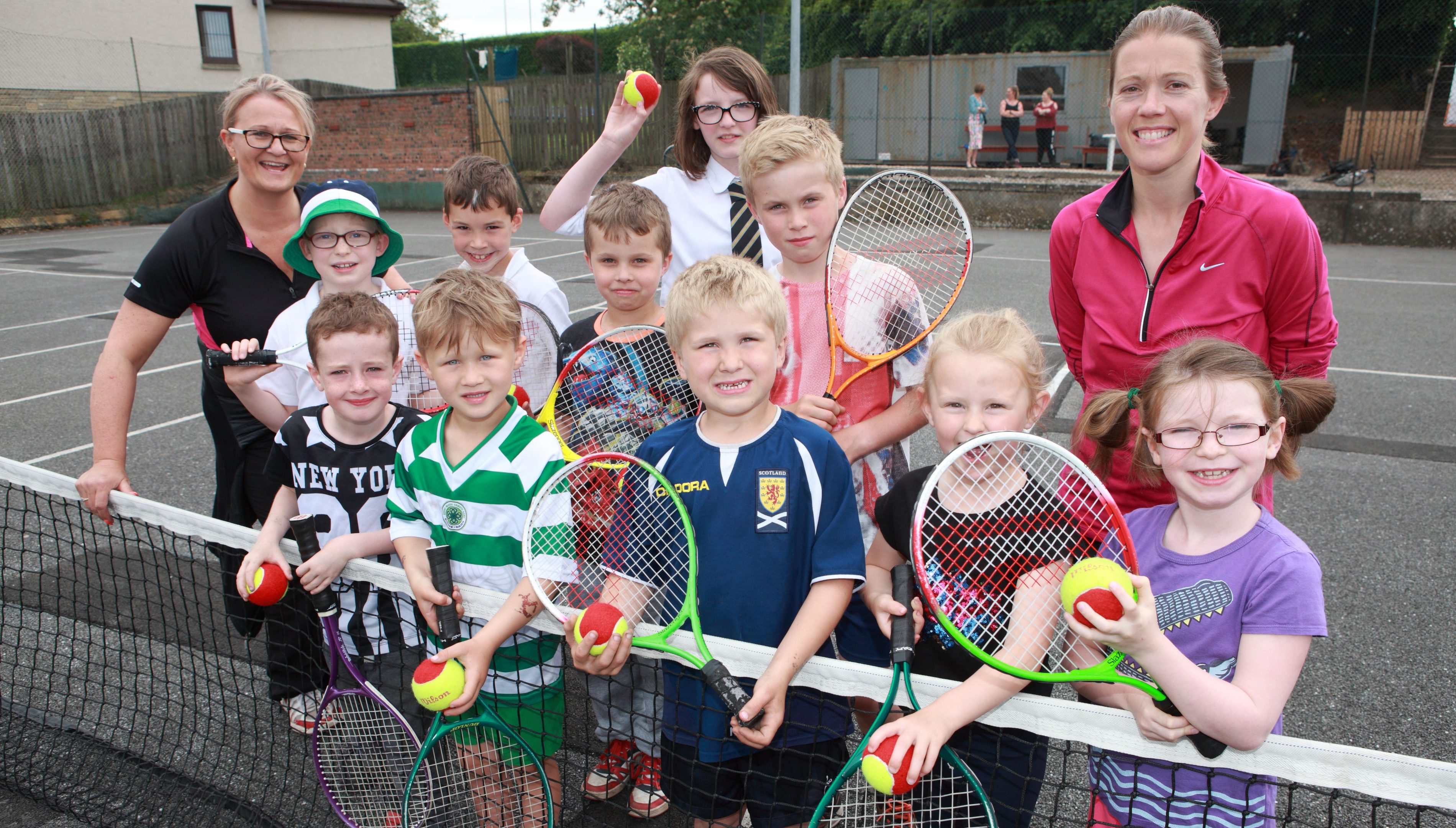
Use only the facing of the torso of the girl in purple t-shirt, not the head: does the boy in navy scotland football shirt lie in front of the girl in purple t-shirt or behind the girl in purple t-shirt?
in front

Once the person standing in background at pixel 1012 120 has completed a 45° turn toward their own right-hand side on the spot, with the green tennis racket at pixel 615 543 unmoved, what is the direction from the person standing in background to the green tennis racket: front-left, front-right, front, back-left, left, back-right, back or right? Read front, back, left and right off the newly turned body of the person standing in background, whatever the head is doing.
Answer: front-left

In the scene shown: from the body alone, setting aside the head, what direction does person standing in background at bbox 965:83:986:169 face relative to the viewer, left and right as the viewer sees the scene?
facing the viewer and to the right of the viewer

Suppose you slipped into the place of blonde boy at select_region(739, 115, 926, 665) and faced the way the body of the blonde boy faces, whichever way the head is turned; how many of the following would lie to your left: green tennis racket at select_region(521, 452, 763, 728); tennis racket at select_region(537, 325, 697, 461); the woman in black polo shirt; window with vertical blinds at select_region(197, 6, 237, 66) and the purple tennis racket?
0

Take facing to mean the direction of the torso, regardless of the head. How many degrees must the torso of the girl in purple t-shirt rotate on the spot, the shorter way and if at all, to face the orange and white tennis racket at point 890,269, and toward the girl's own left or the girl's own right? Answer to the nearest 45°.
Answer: approximately 90° to the girl's own right

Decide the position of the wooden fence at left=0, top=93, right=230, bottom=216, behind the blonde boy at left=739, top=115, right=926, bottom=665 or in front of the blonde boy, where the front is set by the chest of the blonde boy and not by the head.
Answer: behind

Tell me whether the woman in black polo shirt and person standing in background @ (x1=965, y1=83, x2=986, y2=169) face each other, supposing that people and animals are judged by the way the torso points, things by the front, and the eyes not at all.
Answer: no

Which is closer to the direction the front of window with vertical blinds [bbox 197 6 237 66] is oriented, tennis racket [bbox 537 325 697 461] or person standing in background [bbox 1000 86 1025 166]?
the tennis racket

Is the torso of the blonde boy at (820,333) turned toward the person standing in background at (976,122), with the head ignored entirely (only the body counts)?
no

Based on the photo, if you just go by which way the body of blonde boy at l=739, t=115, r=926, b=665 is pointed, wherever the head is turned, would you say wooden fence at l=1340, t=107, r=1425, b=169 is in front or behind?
behind

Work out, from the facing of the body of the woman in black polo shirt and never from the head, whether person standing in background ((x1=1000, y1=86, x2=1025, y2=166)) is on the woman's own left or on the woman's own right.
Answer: on the woman's own left

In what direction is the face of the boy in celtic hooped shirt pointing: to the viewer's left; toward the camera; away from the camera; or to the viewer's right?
toward the camera

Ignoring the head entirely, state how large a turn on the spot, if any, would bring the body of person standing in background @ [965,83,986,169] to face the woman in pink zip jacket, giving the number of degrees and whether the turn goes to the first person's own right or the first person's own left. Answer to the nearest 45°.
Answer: approximately 45° to the first person's own right

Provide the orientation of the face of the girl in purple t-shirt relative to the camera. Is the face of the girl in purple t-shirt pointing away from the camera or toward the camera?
toward the camera

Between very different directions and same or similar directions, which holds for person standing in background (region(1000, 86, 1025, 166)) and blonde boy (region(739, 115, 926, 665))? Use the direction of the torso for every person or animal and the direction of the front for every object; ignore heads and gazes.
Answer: same or similar directions

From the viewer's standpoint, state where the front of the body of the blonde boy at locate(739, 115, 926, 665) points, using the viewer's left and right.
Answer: facing the viewer

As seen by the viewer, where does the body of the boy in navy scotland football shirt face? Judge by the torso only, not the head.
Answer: toward the camera

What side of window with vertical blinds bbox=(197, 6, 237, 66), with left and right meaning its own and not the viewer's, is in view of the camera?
front

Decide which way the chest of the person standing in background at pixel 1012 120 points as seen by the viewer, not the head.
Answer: toward the camera

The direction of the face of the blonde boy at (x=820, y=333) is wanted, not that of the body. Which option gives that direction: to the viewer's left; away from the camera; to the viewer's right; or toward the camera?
toward the camera
